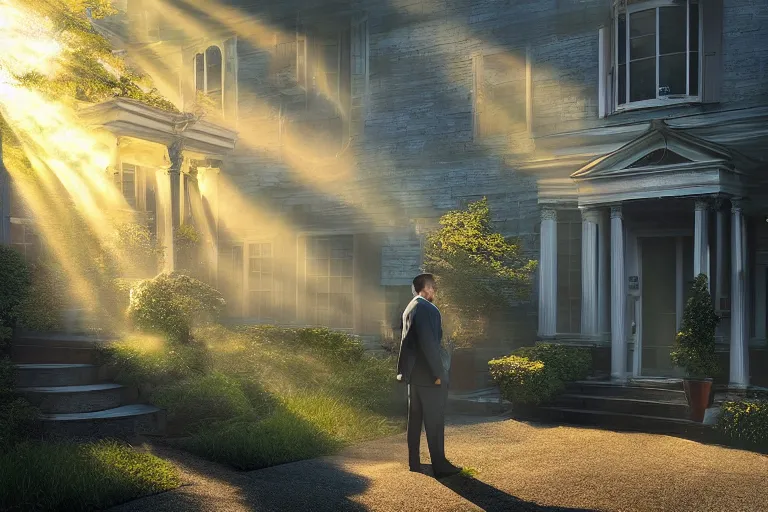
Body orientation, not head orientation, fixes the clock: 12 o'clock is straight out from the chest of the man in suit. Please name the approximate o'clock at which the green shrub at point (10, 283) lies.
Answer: The green shrub is roughly at 7 o'clock from the man in suit.

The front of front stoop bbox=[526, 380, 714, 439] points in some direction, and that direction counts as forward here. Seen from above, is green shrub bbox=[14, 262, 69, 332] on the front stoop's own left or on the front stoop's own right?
on the front stoop's own right

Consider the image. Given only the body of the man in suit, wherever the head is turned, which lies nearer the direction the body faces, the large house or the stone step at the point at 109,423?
the large house

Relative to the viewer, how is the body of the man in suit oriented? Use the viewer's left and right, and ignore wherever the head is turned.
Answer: facing to the right of the viewer

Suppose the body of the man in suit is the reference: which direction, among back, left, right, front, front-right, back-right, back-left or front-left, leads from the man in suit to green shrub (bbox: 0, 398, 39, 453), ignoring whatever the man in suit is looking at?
back

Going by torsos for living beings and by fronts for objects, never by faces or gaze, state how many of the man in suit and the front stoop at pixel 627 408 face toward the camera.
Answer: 1

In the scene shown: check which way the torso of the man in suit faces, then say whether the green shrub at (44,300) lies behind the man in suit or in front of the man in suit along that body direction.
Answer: behind

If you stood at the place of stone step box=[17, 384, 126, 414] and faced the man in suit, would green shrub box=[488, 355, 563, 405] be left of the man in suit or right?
left

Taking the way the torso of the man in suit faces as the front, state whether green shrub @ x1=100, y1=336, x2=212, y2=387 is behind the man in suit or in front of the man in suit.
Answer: behind

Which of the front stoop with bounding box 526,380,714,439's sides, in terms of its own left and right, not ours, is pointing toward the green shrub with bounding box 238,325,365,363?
right

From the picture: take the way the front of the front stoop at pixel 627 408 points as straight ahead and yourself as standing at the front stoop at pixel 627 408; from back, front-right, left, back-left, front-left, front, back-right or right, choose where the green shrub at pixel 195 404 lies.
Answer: front-right

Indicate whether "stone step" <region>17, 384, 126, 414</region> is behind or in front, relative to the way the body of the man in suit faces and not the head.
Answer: behind

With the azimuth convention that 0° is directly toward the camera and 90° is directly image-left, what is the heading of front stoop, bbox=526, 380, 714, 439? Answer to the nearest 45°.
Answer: approximately 0°

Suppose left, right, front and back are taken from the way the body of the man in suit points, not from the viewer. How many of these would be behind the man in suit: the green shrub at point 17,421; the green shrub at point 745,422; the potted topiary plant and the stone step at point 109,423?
2

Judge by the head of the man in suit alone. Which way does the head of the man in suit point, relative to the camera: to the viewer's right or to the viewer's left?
to the viewer's right
